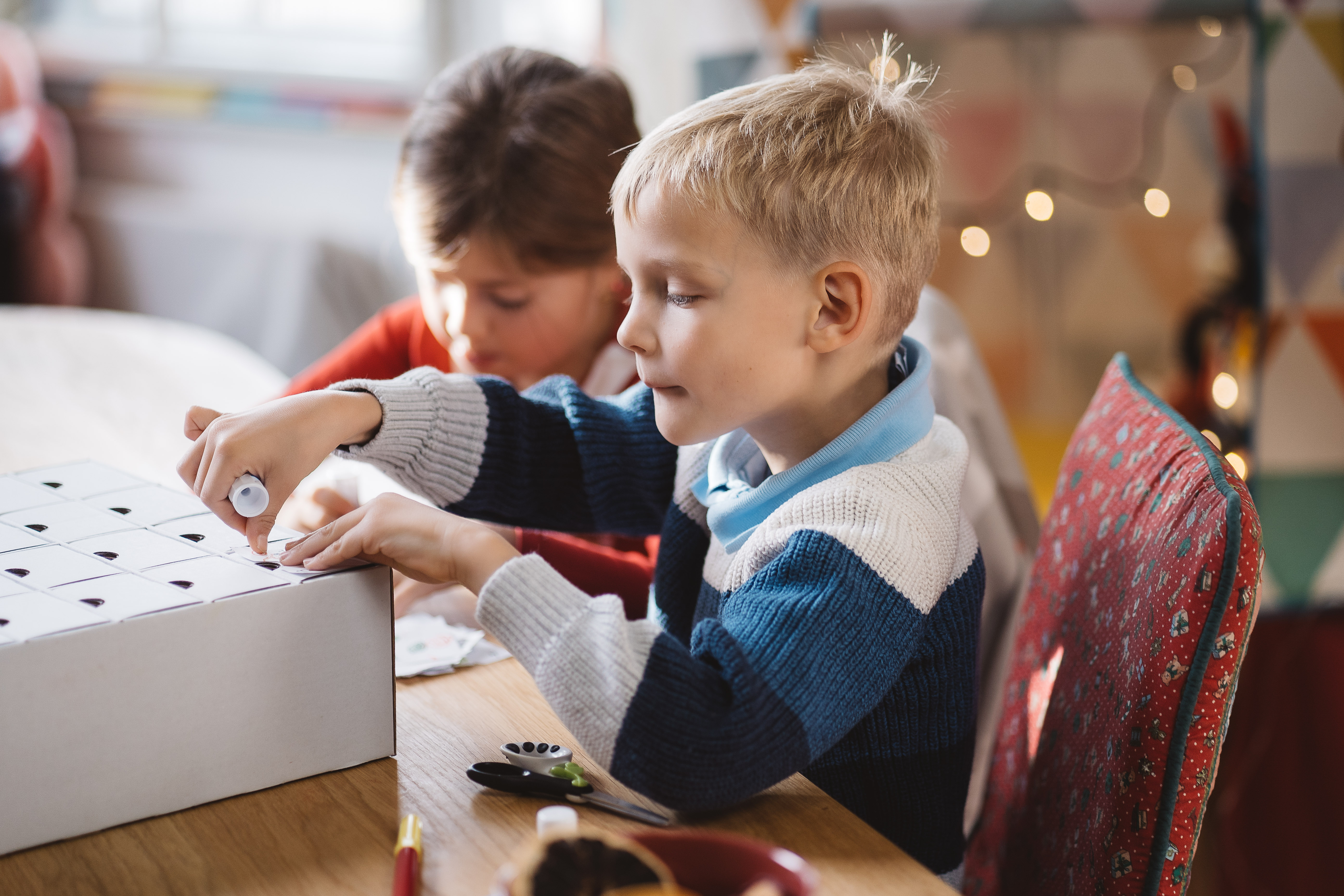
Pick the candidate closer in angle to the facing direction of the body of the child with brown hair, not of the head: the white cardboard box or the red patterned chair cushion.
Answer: the white cardboard box

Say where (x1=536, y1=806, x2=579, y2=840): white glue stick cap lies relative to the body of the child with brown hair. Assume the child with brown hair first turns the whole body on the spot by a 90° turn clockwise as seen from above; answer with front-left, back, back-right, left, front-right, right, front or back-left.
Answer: back-left

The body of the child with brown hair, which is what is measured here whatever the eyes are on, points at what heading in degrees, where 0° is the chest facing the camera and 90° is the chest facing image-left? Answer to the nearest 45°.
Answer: approximately 45°

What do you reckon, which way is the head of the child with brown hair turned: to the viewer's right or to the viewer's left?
to the viewer's left

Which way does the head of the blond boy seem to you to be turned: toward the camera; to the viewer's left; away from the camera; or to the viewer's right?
to the viewer's left

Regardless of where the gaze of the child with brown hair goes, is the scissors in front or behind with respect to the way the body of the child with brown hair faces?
in front
